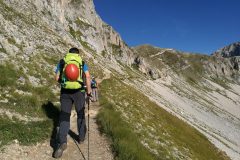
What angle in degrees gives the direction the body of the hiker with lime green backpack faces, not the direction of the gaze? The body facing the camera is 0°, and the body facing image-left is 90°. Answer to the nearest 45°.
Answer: approximately 180°
